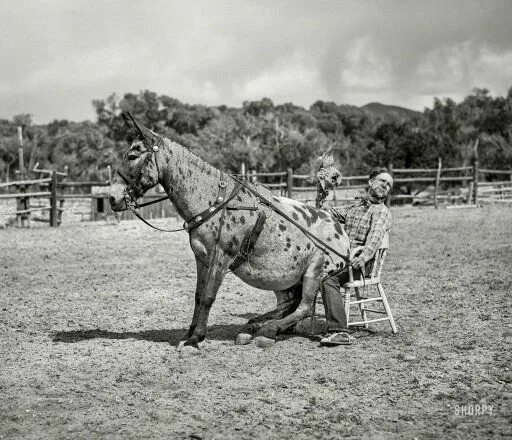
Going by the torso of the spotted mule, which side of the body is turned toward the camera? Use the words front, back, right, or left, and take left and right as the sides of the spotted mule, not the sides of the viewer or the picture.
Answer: left

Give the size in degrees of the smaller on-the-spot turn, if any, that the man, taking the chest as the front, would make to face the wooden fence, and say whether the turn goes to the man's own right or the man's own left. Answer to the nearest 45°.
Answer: approximately 90° to the man's own right

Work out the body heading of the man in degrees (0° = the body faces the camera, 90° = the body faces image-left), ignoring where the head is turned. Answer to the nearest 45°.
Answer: approximately 45°

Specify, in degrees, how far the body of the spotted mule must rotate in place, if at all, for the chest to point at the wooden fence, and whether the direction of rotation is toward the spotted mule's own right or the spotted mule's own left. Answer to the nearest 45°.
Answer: approximately 90° to the spotted mule's own right

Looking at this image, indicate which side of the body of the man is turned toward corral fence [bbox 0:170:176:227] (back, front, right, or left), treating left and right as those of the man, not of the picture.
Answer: right
